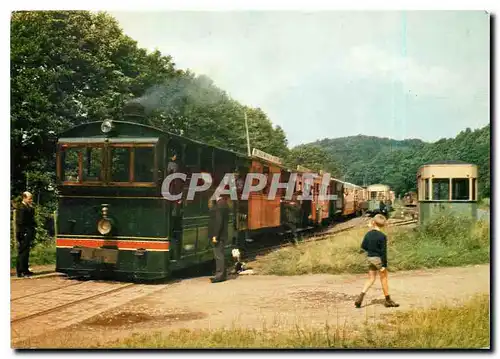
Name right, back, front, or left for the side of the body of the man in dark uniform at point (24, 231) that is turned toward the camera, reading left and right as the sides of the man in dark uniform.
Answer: right

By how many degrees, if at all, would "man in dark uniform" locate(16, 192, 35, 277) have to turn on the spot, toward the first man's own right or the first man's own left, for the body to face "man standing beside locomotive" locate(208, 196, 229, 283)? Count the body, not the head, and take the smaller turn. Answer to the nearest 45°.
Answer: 0° — they already face them

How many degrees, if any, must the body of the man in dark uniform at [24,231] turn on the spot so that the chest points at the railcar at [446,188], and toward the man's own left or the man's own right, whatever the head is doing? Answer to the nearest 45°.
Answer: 0° — they already face it

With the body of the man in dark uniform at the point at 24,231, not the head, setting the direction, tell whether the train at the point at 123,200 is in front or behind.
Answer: in front

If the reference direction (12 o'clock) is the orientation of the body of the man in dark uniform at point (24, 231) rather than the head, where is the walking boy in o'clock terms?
The walking boy is roughly at 1 o'clock from the man in dark uniform.
